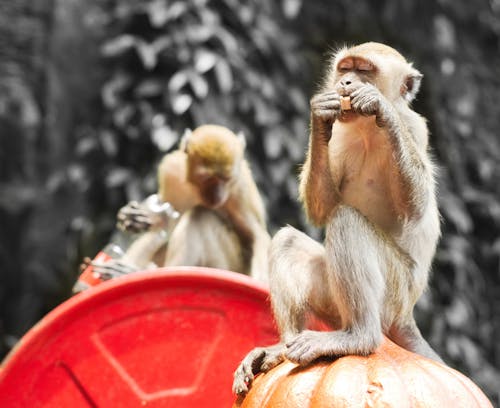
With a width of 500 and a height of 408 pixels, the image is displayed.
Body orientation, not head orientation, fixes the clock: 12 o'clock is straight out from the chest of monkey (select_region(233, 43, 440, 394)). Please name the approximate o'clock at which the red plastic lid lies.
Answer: The red plastic lid is roughly at 2 o'clock from the monkey.

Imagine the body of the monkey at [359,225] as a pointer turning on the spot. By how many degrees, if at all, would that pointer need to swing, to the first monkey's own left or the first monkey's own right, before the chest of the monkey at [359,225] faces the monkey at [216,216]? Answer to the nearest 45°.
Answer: approximately 135° to the first monkey's own right

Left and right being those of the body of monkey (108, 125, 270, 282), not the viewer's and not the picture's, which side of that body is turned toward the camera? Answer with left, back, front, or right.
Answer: front

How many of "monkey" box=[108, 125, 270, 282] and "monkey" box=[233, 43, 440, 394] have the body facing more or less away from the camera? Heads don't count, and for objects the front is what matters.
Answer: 0

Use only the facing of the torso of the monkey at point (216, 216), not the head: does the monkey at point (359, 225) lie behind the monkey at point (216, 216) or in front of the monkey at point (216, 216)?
in front

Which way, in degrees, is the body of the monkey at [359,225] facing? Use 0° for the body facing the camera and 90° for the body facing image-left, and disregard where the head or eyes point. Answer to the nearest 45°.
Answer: approximately 45°
